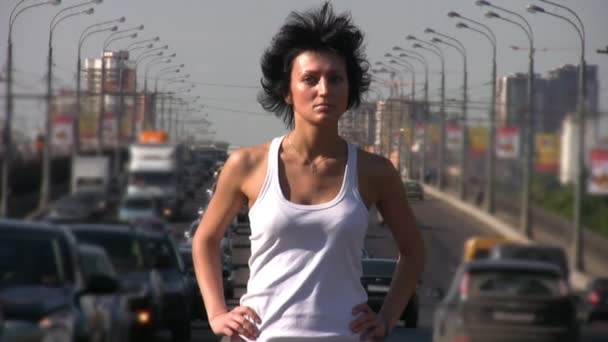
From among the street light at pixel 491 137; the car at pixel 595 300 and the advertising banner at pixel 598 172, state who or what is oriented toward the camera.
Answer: the advertising banner

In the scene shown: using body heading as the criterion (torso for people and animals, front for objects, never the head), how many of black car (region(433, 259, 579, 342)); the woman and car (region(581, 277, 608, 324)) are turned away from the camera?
2

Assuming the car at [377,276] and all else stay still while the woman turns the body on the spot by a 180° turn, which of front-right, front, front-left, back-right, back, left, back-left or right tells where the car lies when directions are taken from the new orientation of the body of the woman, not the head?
front

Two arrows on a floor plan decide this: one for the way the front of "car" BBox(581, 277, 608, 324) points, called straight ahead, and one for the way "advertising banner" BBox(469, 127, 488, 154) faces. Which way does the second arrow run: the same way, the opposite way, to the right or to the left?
the opposite way

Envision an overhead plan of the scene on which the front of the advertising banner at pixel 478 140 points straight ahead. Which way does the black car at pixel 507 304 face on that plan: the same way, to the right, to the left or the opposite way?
the opposite way

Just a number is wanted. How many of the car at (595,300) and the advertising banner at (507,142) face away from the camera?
1

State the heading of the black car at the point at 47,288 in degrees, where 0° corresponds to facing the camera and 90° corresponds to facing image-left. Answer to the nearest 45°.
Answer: approximately 0°

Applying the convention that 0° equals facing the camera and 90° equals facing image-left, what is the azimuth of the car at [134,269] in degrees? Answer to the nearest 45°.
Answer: approximately 0°

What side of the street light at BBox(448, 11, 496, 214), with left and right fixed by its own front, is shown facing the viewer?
left

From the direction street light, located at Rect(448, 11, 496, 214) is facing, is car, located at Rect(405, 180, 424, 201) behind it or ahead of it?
ahead

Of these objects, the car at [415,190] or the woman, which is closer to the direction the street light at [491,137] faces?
the car
